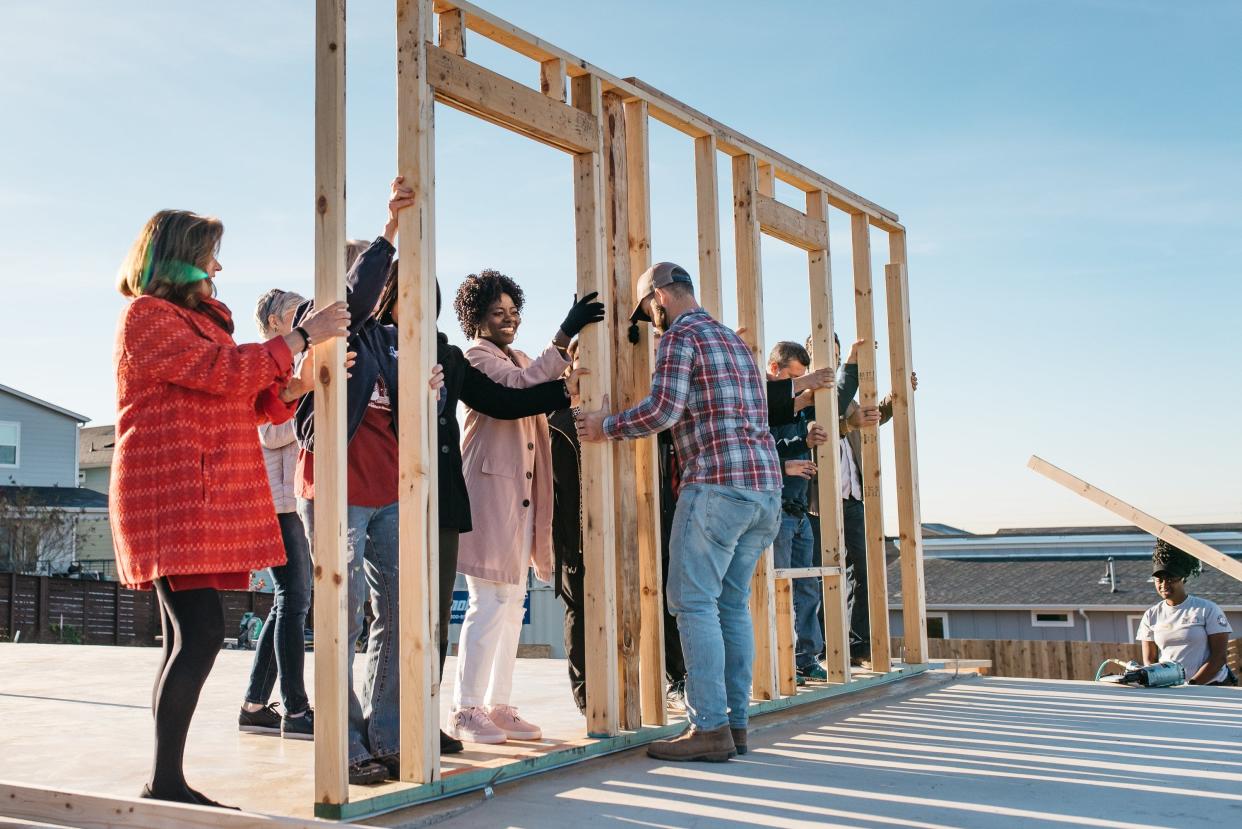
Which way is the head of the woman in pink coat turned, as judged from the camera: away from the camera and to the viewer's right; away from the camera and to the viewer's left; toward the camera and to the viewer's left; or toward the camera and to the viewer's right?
toward the camera and to the viewer's right

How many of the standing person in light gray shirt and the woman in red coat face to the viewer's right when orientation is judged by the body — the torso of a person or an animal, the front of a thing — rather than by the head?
1

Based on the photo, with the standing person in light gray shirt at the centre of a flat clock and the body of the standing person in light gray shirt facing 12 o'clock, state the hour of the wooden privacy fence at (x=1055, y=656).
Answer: The wooden privacy fence is roughly at 4 o'clock from the standing person in light gray shirt.

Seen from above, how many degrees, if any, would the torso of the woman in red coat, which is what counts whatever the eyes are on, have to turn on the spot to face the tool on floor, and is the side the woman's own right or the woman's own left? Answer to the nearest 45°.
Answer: approximately 45° to the woman's own left

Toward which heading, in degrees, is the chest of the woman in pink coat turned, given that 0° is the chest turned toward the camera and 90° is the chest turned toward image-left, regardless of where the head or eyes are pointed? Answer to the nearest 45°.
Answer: approximately 315°

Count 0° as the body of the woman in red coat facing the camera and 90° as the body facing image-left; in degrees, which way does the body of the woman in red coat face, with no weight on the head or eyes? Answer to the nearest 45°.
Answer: approximately 270°

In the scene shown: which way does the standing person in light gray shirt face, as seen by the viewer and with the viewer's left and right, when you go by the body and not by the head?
facing the viewer and to the left of the viewer
